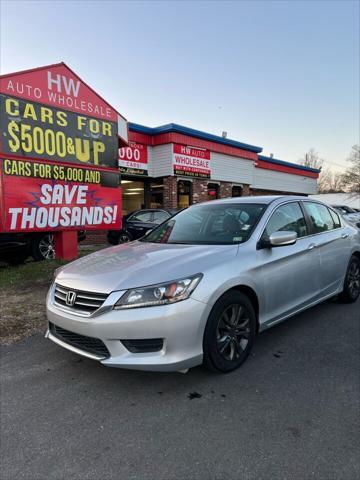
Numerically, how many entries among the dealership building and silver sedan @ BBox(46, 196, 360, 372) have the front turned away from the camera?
0

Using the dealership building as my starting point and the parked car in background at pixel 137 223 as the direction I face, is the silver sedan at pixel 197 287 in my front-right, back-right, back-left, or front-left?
front-left

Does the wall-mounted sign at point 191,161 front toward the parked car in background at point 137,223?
no

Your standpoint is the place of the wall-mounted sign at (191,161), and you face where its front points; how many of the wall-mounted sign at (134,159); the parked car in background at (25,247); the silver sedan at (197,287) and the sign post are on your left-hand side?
0

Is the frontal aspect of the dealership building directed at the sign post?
no

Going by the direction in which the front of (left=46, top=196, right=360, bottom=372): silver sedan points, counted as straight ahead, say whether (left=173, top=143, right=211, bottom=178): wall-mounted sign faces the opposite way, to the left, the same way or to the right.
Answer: to the left

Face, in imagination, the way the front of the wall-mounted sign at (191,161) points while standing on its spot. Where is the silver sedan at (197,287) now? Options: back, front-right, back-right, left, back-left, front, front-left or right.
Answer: front-right

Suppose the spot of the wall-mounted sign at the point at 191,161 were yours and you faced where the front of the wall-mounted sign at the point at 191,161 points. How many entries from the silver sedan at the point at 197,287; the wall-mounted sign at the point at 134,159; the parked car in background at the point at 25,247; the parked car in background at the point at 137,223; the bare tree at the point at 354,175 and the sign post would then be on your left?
1

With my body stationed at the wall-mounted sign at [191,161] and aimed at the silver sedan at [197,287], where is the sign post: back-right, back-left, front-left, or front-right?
front-right

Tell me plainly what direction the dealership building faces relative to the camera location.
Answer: facing the viewer and to the right of the viewer

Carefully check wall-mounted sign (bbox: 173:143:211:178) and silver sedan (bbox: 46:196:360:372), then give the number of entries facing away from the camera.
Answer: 0

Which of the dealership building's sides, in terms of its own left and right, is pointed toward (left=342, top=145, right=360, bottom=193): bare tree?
left

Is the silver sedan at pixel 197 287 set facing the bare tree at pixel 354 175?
no

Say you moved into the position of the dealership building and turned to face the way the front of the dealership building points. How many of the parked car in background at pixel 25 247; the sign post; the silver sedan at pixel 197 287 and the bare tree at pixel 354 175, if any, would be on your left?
1

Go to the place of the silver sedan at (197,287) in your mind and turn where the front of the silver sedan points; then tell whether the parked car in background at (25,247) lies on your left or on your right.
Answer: on your right

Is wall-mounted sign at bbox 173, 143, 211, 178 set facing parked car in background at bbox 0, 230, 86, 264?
no

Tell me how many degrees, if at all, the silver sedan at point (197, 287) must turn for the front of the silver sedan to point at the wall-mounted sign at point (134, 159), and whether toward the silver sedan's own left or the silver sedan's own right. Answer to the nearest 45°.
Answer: approximately 135° to the silver sedan's own right

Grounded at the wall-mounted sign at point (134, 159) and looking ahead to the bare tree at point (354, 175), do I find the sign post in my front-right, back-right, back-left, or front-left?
back-right

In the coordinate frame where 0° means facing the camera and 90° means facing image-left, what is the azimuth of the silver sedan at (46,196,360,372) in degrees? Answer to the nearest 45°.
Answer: approximately 45°
